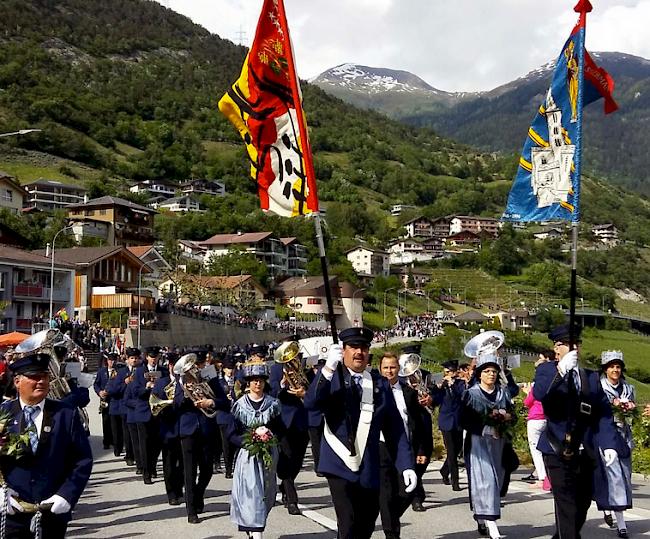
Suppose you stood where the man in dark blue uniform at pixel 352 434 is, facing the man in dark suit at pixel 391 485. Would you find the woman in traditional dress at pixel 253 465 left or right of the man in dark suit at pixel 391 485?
left

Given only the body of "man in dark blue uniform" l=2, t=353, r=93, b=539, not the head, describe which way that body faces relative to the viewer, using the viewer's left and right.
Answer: facing the viewer and to the left of the viewer

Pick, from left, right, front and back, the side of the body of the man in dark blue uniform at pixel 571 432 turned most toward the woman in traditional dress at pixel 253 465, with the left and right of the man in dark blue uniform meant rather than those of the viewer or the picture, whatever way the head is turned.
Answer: right

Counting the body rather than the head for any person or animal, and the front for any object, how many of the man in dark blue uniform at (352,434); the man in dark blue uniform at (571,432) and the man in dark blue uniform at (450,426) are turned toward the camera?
3

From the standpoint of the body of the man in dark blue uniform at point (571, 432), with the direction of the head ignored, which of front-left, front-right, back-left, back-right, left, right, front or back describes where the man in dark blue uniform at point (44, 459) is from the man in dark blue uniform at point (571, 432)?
front-right

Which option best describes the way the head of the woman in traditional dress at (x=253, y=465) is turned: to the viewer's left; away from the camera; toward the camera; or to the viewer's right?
toward the camera

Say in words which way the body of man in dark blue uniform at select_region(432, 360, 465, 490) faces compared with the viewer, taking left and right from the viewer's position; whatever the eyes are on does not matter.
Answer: facing the viewer

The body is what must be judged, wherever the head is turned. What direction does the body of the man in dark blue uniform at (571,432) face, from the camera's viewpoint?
toward the camera

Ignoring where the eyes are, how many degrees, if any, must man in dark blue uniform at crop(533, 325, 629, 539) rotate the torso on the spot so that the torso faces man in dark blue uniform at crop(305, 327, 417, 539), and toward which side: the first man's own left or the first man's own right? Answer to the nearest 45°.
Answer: approximately 45° to the first man's own right

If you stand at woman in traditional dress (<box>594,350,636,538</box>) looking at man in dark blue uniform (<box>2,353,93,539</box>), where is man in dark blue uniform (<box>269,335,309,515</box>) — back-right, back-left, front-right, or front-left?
front-right
